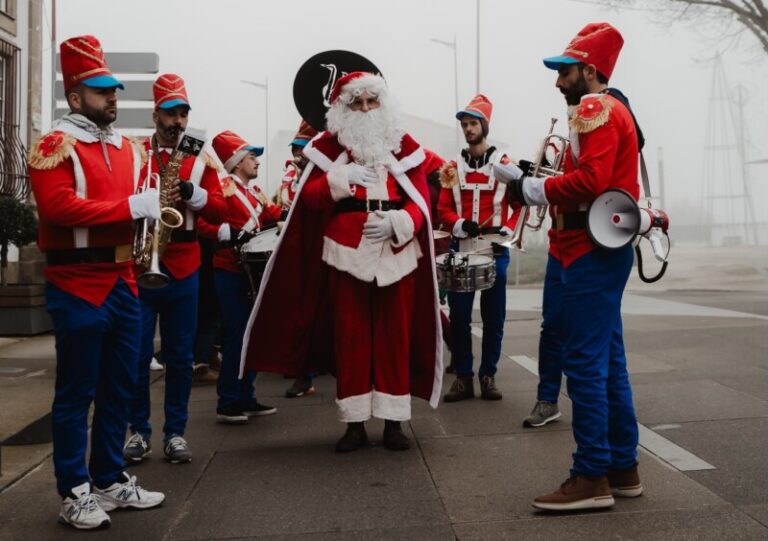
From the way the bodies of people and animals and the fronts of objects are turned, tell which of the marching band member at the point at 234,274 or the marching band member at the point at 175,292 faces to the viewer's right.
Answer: the marching band member at the point at 234,274

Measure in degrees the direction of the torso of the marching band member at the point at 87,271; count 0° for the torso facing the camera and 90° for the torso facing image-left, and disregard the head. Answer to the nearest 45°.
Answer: approximately 315°

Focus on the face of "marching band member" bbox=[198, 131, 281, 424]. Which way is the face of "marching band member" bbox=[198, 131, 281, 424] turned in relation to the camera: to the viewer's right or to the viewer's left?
to the viewer's right

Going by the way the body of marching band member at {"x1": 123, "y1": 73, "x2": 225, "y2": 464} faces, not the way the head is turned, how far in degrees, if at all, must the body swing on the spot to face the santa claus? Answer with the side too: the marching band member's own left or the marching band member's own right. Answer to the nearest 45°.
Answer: approximately 90° to the marching band member's own left

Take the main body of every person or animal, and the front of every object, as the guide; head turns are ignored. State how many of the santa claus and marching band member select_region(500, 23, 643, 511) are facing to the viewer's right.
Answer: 0

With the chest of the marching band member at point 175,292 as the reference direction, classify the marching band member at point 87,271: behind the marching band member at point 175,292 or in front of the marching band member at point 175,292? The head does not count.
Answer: in front

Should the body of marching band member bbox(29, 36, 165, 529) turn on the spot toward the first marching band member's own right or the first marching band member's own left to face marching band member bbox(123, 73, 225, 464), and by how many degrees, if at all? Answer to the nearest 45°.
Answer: approximately 90° to the first marching band member's own left
